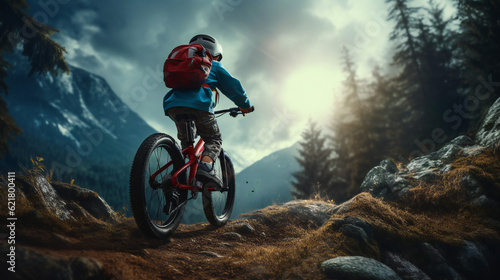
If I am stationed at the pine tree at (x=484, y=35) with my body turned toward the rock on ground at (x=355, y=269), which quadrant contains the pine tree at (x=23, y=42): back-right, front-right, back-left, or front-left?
front-right

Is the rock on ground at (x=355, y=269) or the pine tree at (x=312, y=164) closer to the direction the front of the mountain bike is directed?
the pine tree

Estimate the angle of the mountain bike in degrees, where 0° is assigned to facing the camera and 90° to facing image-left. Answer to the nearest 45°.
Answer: approximately 225°

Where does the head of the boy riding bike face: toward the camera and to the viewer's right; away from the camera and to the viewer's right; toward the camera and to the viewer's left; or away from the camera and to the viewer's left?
away from the camera and to the viewer's right

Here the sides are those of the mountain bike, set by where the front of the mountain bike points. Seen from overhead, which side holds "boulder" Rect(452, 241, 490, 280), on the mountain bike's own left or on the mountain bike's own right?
on the mountain bike's own right

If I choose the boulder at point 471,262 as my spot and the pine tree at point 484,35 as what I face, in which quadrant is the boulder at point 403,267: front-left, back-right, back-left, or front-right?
back-left

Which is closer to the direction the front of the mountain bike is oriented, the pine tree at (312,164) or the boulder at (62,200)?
the pine tree

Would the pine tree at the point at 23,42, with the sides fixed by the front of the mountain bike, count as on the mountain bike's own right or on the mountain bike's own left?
on the mountain bike's own left

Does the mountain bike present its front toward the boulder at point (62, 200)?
no
